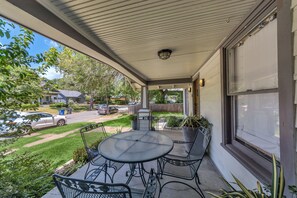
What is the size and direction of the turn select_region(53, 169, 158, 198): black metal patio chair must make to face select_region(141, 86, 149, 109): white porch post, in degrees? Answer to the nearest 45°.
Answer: approximately 45° to its left

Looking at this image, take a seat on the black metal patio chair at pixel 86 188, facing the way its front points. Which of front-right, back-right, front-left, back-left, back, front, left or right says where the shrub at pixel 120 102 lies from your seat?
front-left

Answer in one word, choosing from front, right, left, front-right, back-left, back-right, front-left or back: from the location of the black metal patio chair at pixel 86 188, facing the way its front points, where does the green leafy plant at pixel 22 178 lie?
left

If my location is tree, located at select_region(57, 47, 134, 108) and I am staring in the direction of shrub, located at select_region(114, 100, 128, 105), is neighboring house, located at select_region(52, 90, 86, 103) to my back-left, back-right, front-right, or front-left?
front-left

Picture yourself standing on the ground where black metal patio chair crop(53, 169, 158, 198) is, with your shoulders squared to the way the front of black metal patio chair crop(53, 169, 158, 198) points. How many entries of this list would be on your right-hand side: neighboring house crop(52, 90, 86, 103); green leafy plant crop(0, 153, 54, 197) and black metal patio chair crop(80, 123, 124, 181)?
0

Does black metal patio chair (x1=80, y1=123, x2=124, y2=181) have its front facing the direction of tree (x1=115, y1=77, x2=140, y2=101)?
no

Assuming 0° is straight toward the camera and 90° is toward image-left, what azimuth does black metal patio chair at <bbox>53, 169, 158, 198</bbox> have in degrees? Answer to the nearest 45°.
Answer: approximately 225°

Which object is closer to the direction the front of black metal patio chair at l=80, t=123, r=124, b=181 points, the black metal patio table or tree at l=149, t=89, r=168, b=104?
the black metal patio table

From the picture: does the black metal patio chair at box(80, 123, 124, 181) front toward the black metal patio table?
yes

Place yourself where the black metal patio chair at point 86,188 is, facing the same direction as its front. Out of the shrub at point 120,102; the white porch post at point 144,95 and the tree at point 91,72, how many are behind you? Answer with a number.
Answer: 0

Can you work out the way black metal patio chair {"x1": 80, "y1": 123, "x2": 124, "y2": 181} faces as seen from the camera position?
facing the viewer and to the right of the viewer

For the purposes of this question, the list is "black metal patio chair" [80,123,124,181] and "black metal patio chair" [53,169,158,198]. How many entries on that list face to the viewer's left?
0

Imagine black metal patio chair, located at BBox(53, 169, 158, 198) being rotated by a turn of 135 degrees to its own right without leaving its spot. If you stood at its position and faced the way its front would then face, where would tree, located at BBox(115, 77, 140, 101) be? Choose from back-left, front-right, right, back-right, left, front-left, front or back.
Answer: back

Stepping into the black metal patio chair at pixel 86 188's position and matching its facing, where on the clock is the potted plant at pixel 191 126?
The potted plant is roughly at 12 o'clock from the black metal patio chair.
